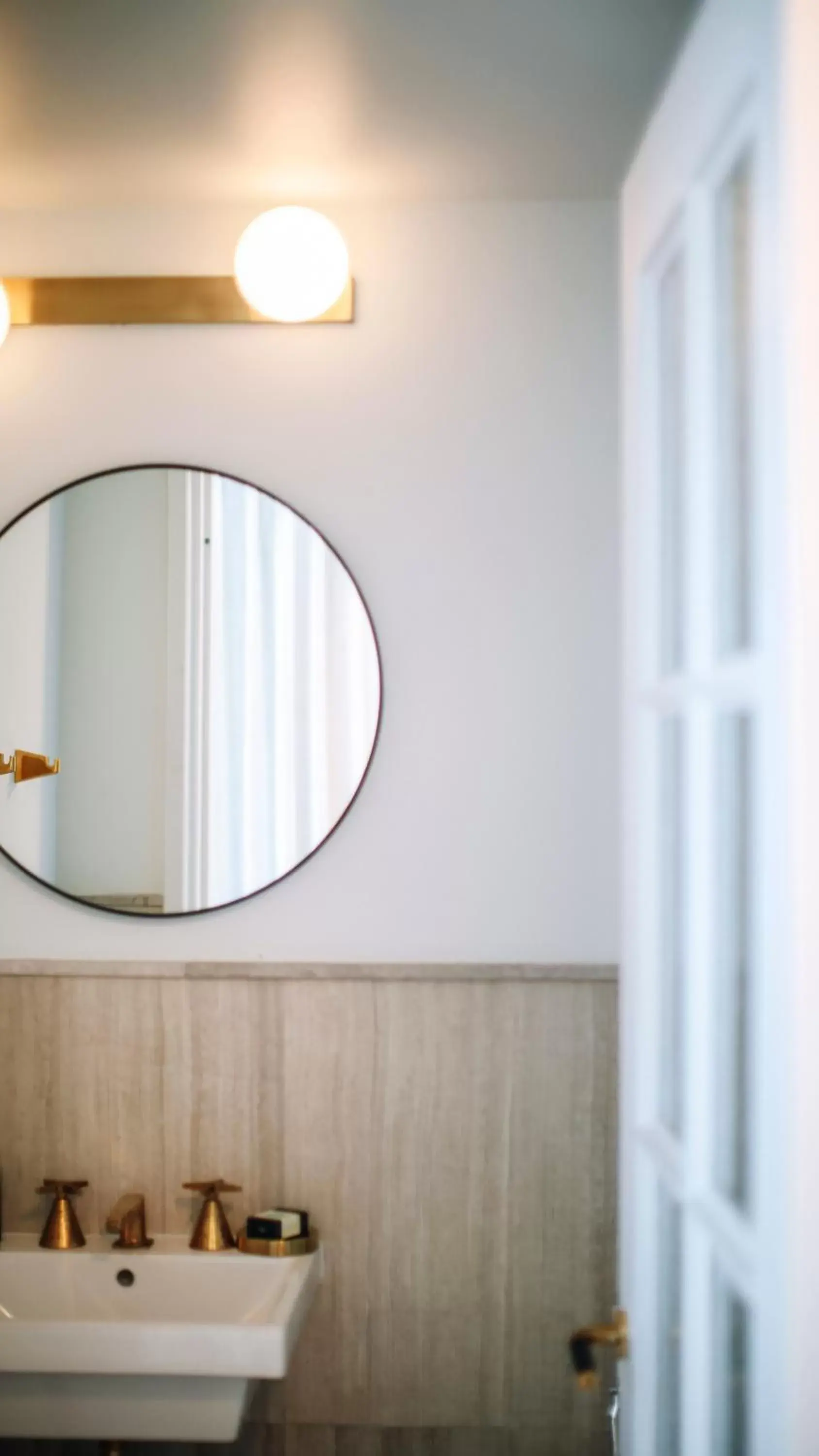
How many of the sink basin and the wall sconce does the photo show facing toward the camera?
2

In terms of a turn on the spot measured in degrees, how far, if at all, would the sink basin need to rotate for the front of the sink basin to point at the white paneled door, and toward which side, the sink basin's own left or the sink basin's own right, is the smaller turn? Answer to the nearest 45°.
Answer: approximately 45° to the sink basin's own left

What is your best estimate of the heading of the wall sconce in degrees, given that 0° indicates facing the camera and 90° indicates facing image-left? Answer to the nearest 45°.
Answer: approximately 0°
